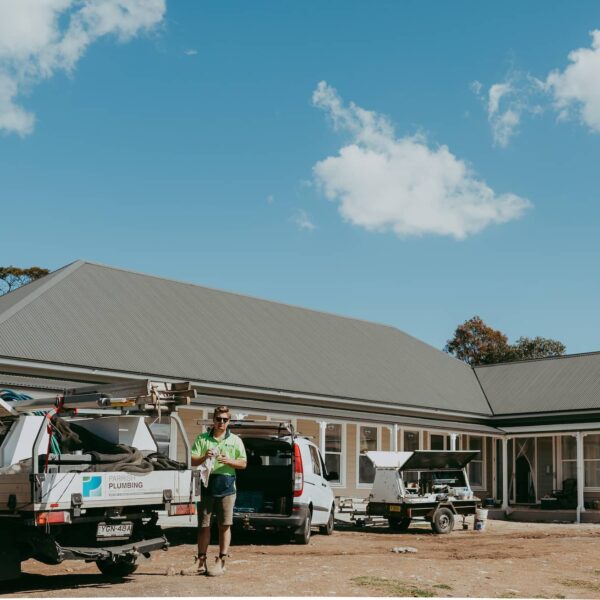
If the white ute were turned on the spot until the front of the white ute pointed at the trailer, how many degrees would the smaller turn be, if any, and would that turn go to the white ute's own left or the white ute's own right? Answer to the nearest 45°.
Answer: approximately 90° to the white ute's own right

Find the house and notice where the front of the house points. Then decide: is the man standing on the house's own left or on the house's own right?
on the house's own right

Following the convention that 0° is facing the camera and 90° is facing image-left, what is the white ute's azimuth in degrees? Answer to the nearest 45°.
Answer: approximately 135°

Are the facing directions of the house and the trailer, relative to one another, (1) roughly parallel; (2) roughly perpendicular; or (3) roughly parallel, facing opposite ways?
roughly perpendicular

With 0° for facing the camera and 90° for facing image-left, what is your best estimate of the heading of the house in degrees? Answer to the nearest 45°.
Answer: approximately 315°
